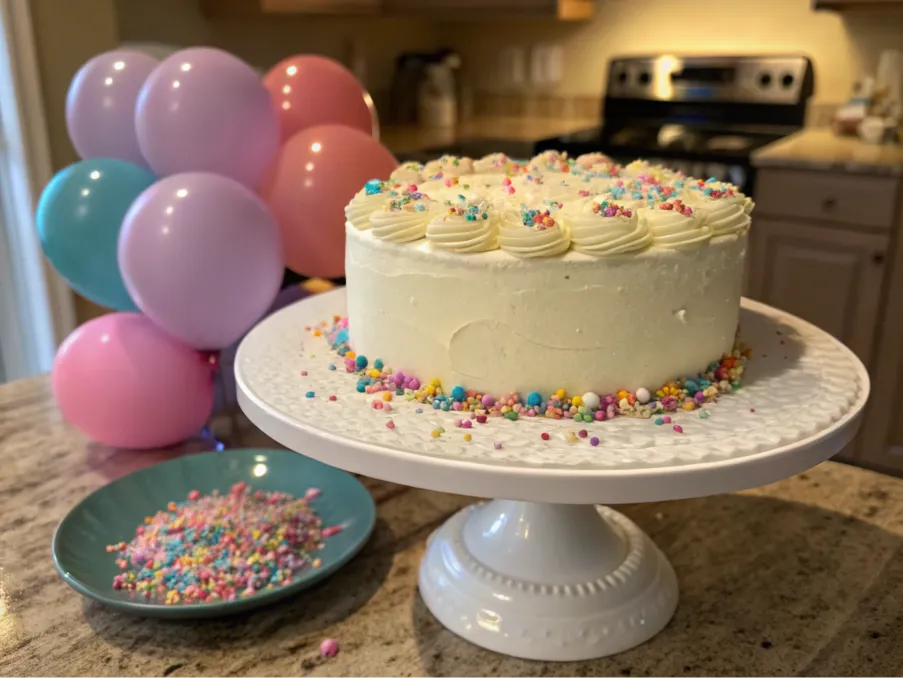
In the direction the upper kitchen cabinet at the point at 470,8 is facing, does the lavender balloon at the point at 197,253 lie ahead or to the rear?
ahead

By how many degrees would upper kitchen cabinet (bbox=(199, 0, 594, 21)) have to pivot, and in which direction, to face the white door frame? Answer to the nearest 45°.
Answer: approximately 45° to its right

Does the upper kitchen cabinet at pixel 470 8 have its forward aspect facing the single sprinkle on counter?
yes

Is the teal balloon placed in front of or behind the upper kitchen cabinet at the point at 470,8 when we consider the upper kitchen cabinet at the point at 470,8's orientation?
in front

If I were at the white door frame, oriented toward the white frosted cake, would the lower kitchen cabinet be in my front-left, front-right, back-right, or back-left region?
front-left

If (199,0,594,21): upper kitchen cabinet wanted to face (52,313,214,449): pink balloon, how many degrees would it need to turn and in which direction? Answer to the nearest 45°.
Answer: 0° — it already faces it

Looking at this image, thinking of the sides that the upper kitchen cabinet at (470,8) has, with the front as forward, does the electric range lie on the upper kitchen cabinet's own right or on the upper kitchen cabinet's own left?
on the upper kitchen cabinet's own left

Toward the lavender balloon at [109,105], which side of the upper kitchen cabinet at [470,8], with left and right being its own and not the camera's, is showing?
front

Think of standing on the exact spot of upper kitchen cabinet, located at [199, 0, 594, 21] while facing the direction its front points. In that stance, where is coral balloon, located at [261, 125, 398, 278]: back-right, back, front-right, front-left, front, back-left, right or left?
front

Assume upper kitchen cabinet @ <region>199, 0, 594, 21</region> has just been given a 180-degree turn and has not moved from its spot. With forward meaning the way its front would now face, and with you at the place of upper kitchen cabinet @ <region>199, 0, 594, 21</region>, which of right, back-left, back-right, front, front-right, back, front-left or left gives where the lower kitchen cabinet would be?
back-right

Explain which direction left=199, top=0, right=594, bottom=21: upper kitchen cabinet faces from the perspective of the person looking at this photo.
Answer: facing the viewer

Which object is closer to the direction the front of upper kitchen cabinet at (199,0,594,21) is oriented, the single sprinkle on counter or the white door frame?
the single sprinkle on counter
